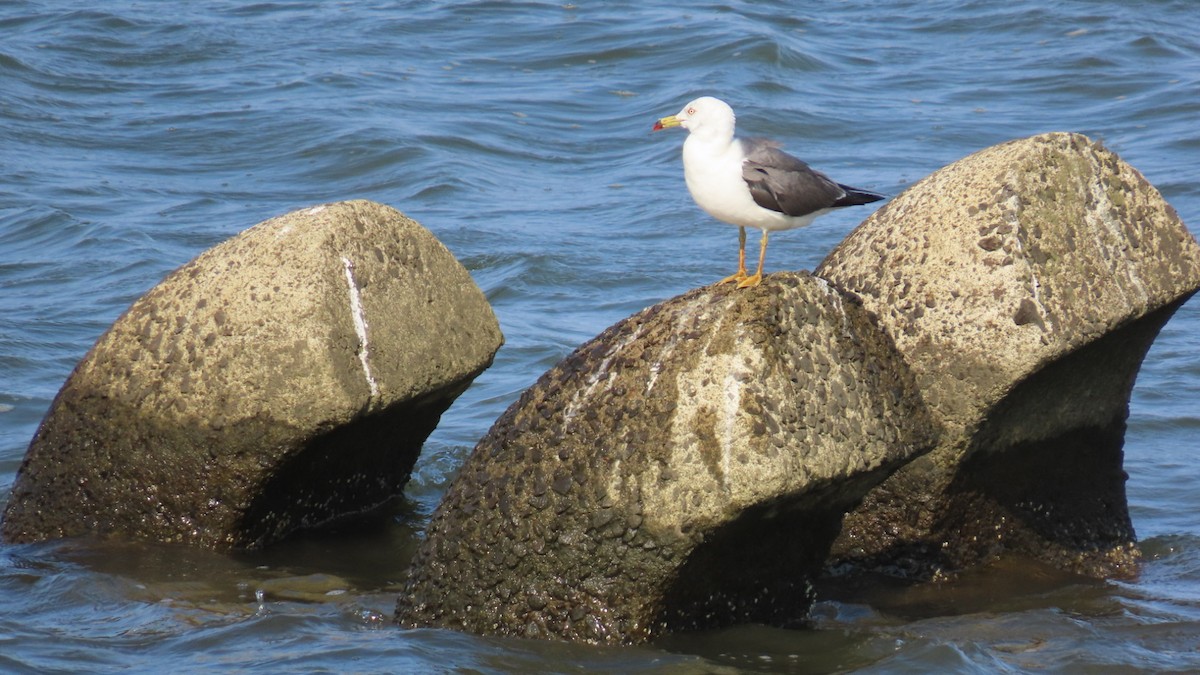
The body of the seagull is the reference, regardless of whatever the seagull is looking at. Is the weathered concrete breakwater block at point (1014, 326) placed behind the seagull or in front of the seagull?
behind

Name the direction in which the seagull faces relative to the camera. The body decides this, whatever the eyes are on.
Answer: to the viewer's left

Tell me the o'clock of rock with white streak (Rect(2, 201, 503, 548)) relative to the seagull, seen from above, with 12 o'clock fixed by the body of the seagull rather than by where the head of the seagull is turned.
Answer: The rock with white streak is roughly at 12 o'clock from the seagull.

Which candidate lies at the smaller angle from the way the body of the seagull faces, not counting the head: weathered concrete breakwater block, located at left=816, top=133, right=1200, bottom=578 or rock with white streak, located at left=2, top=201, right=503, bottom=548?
the rock with white streak
